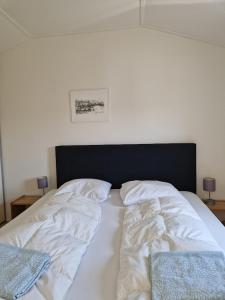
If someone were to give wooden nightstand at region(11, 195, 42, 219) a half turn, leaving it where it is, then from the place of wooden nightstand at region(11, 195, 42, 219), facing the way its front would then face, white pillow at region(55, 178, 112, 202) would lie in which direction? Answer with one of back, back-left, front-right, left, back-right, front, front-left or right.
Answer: back-right

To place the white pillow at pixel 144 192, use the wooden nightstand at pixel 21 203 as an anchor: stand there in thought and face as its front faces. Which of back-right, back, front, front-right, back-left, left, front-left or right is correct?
front-left

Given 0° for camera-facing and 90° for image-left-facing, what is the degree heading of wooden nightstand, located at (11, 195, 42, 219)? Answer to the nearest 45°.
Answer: approximately 0°

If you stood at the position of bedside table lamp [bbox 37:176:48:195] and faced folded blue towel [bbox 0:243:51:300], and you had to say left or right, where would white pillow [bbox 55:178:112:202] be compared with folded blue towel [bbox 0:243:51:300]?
left

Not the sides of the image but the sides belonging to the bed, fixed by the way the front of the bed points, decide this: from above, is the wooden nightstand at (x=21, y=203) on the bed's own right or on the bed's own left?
on the bed's own right

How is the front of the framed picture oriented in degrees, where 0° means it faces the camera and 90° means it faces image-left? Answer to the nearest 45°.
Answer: approximately 0°

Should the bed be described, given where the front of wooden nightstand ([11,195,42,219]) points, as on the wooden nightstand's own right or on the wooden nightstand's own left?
on the wooden nightstand's own left

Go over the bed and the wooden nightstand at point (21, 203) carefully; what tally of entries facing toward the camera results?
2
